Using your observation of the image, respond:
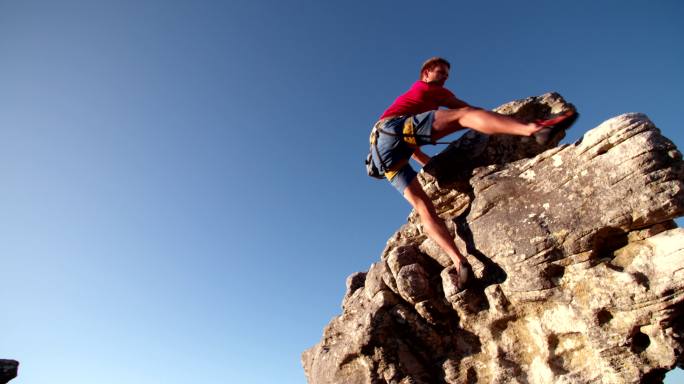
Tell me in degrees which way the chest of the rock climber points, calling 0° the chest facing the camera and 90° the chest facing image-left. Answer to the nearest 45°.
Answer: approximately 270°

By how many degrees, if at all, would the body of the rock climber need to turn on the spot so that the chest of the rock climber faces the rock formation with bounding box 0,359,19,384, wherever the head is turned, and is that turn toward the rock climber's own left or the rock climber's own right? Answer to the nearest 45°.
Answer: approximately 180°
